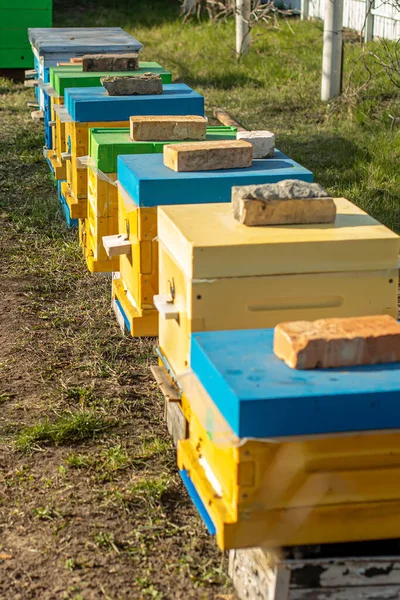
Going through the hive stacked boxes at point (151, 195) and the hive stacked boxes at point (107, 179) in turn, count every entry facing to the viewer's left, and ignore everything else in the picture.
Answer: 2

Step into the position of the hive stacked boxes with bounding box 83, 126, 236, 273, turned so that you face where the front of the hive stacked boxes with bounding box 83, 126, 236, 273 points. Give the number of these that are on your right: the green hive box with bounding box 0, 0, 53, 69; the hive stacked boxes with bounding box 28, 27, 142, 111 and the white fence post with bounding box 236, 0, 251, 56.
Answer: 3

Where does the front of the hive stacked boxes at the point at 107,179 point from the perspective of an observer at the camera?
facing to the left of the viewer

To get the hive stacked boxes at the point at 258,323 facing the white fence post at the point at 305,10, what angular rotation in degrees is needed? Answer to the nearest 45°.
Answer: approximately 90° to its right

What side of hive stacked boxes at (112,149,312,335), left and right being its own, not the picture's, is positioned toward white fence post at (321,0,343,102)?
right

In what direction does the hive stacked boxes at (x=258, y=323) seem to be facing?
to the viewer's left

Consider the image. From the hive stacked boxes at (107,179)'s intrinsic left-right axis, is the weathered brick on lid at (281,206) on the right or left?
on its left

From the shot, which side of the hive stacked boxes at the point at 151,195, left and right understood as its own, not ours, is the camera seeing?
left

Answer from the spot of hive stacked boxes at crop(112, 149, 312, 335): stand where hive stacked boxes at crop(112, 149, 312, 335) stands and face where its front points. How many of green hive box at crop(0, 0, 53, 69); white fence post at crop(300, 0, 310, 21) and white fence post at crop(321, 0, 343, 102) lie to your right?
3
